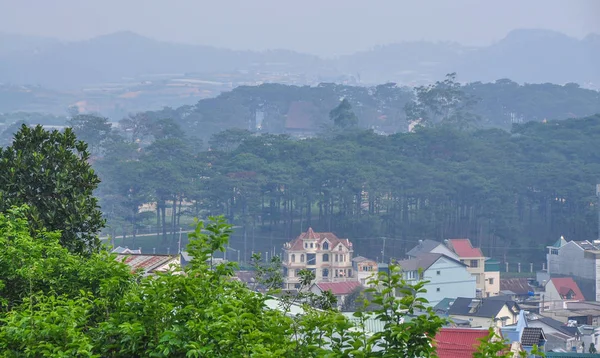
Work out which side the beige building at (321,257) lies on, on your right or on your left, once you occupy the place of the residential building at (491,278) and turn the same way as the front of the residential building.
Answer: on your right

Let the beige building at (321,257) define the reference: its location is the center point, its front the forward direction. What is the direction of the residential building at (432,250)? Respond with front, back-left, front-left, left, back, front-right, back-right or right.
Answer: left

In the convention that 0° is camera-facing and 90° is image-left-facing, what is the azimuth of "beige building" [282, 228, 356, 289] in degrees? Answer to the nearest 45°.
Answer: approximately 0°

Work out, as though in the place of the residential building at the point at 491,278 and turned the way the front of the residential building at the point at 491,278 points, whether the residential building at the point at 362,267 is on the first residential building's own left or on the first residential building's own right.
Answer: on the first residential building's own right

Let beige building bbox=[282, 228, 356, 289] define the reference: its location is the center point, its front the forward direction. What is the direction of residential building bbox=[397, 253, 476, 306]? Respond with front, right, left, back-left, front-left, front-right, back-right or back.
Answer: front-left

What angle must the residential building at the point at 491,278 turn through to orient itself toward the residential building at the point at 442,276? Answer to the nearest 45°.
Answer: approximately 45° to its right

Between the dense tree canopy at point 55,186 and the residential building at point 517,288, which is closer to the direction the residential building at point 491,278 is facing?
the dense tree canopy

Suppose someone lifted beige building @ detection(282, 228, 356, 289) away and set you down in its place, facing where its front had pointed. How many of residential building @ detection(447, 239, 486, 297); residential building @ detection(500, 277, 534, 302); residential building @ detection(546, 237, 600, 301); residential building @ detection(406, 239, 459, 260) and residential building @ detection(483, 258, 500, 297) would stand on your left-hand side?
5

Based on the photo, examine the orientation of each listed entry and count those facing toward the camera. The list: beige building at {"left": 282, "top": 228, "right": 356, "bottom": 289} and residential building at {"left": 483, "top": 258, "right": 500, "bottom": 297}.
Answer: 2

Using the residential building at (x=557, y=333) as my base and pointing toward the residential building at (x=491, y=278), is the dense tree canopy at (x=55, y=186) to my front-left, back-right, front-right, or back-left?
back-left
